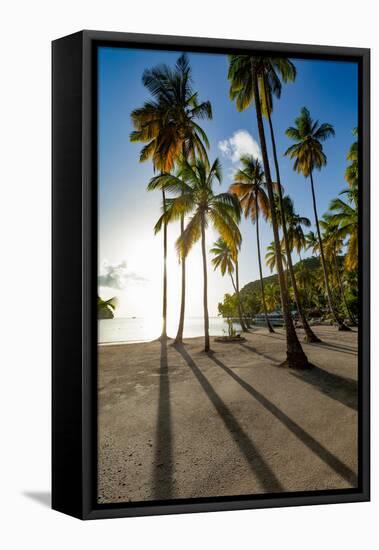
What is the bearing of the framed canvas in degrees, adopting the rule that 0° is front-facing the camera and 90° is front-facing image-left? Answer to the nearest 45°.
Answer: approximately 315°
